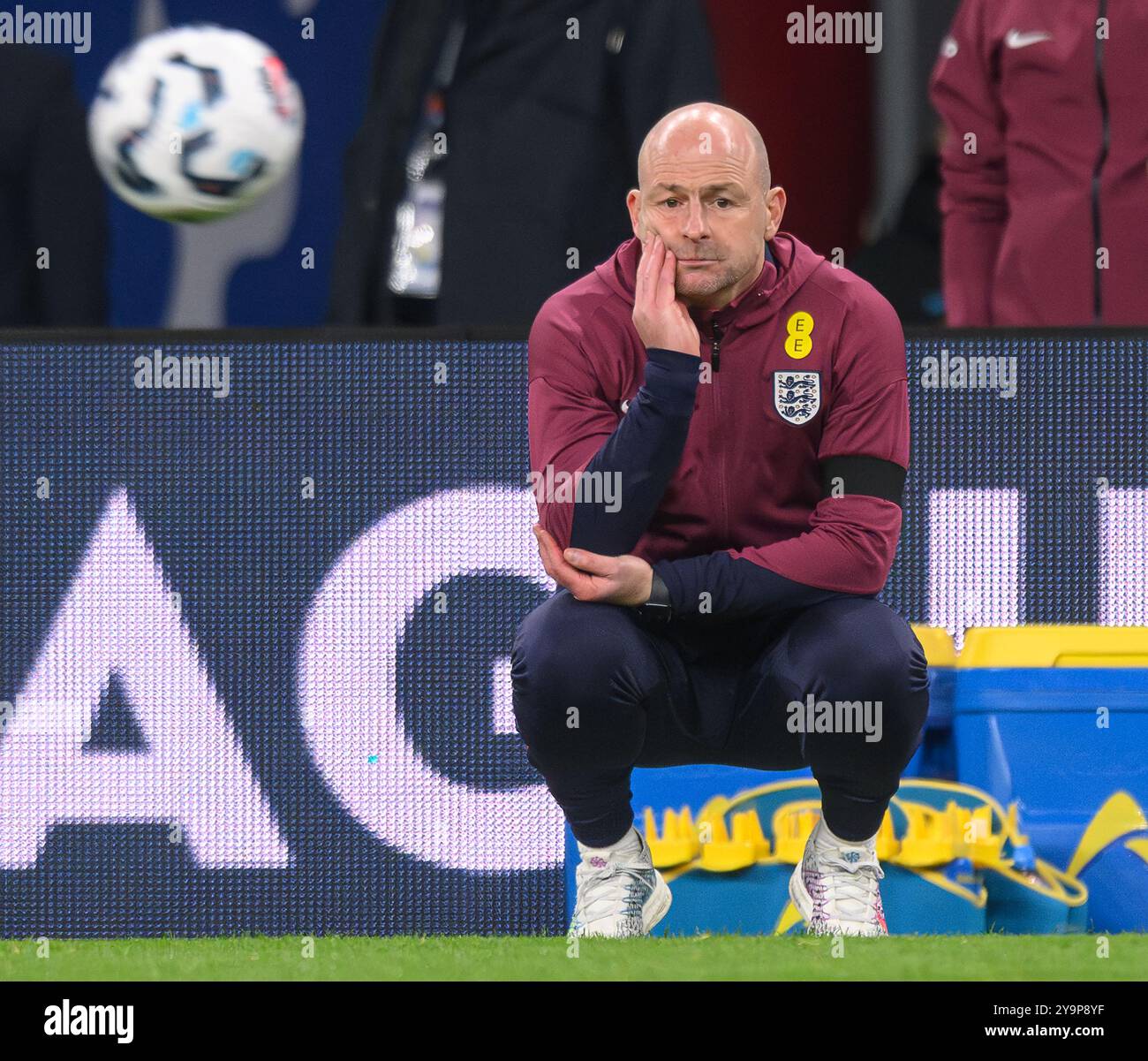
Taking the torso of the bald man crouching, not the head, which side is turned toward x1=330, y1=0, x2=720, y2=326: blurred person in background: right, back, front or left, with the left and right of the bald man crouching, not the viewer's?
back

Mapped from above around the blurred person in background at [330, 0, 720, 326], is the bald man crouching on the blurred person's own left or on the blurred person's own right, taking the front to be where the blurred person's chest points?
on the blurred person's own left

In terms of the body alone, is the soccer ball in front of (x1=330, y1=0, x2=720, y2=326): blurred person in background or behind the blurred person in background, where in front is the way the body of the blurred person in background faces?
in front

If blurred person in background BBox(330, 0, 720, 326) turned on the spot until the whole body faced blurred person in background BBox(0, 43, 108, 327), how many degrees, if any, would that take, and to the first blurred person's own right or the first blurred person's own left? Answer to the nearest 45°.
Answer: approximately 45° to the first blurred person's own right

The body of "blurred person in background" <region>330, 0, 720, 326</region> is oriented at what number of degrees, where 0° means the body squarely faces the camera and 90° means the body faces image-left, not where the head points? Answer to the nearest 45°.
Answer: approximately 45°

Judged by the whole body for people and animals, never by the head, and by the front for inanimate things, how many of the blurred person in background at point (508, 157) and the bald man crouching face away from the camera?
0

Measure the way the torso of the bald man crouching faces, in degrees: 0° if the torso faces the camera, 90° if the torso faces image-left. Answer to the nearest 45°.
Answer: approximately 0°
